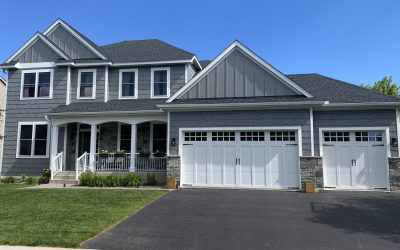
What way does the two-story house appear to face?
toward the camera

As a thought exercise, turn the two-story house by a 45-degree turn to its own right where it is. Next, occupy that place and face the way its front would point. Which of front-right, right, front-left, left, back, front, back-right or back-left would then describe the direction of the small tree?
back
